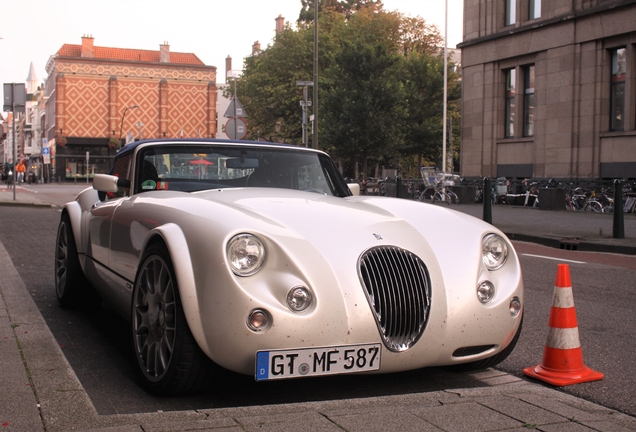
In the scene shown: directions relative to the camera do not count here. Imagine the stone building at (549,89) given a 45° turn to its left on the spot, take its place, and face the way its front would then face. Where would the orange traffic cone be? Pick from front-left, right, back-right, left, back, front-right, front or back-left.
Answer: front

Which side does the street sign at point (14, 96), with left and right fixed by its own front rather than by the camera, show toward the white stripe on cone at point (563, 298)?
back

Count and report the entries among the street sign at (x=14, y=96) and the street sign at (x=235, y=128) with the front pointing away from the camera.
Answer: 2

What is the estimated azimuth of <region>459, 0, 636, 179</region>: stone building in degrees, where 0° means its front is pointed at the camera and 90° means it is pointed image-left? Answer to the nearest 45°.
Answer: approximately 45°

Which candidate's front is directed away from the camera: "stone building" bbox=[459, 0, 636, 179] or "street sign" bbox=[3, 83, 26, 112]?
the street sign

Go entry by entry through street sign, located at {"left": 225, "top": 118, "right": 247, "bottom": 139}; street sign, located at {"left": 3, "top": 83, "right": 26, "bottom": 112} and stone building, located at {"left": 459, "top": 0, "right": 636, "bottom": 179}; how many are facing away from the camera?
2

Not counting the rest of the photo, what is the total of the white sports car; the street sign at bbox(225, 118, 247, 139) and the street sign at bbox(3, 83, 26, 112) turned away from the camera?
2

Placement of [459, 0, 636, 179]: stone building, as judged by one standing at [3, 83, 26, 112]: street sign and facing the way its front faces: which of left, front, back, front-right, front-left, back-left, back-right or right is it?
right

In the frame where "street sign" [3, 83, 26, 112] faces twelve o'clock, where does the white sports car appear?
The white sports car is roughly at 6 o'clock from the street sign.

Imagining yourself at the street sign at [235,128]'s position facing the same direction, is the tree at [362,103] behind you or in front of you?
in front

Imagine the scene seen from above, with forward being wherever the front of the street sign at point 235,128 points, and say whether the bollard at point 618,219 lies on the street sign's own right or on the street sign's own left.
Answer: on the street sign's own right

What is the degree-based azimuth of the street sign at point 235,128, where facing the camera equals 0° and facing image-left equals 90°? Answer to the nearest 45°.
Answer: approximately 180°

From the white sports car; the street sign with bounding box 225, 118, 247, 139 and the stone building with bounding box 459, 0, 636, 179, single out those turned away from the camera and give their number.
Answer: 1

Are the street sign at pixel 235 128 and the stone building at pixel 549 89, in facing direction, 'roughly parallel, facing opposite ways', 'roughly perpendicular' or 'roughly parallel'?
roughly perpendicular

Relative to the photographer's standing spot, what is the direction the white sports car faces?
facing the viewer and to the right of the viewer

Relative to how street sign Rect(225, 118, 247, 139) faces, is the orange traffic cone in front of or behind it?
behind

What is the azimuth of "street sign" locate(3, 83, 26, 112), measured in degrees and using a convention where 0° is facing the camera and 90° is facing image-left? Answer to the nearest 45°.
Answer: approximately 180°
